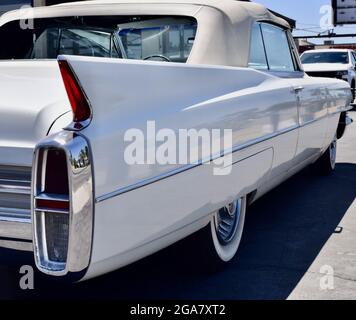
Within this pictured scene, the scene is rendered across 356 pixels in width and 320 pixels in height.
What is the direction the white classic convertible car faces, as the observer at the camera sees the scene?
facing away from the viewer and to the right of the viewer

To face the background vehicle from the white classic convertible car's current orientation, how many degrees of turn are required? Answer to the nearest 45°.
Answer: approximately 45° to its left
